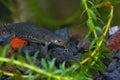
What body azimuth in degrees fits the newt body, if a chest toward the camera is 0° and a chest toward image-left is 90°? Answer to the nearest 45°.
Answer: approximately 270°

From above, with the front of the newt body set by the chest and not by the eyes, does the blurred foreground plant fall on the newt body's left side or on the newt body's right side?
on the newt body's right side
